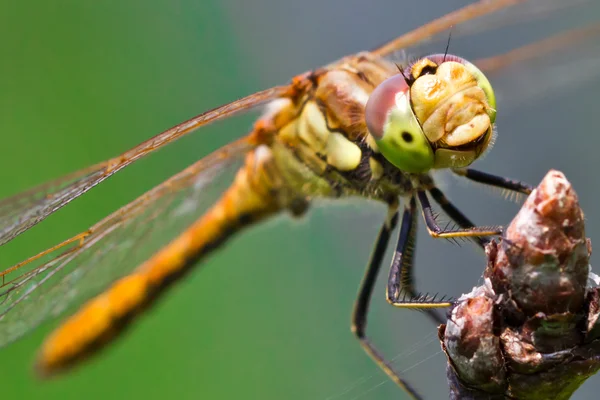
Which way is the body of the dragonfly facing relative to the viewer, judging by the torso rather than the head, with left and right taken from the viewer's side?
facing the viewer and to the right of the viewer
